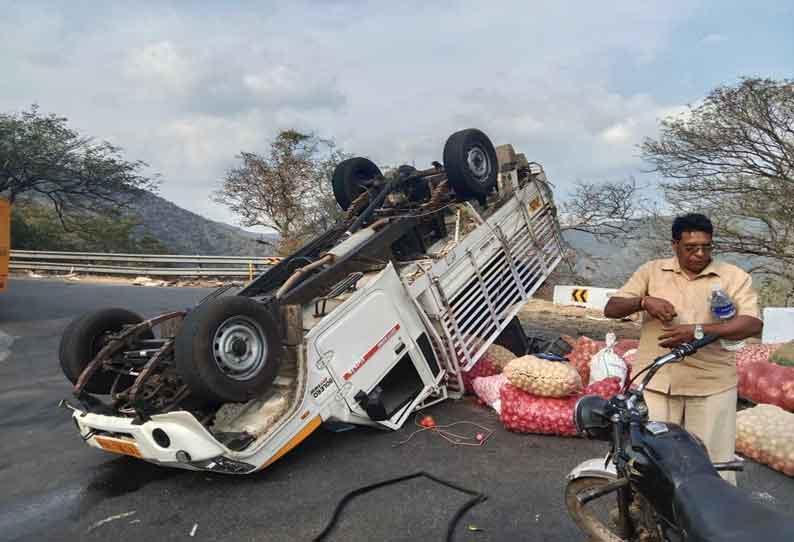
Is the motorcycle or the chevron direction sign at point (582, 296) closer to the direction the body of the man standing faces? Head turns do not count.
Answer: the motorcycle

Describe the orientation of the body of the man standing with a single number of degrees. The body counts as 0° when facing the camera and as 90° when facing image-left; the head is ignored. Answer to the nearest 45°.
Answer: approximately 0°

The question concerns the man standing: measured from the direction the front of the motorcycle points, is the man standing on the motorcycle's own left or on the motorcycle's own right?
on the motorcycle's own right

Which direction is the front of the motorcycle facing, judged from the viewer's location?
facing away from the viewer and to the left of the viewer

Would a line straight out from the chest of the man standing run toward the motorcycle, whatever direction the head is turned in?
yes

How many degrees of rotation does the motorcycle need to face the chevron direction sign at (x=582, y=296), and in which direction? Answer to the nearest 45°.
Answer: approximately 45° to its right

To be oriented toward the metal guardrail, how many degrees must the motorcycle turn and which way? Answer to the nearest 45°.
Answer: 0° — it already faces it

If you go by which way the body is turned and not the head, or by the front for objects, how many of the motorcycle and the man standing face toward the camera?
1

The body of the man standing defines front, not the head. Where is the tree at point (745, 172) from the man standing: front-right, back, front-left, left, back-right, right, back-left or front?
back
